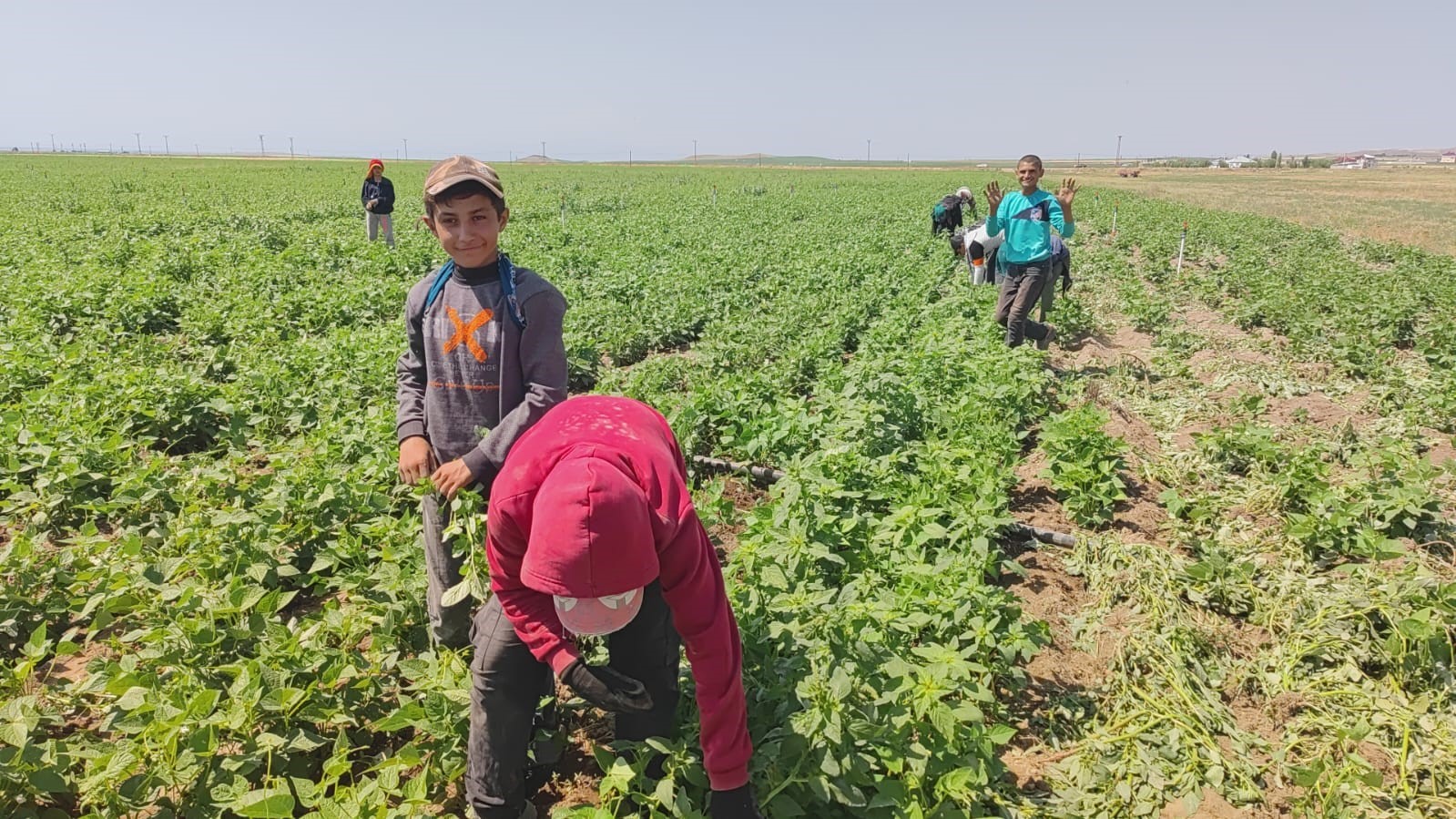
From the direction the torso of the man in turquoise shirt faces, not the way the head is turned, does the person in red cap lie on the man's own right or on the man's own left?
on the man's own right

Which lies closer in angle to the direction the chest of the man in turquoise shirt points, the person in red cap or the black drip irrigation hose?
the black drip irrigation hose

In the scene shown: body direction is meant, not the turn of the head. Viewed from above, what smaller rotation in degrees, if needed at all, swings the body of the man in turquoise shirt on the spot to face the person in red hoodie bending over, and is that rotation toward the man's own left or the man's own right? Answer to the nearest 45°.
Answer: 0° — they already face them

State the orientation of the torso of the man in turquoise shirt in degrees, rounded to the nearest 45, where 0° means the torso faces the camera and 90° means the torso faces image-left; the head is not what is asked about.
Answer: approximately 0°

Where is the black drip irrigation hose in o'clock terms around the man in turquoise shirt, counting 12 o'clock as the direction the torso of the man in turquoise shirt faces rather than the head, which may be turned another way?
The black drip irrigation hose is roughly at 1 o'clock from the man in turquoise shirt.
